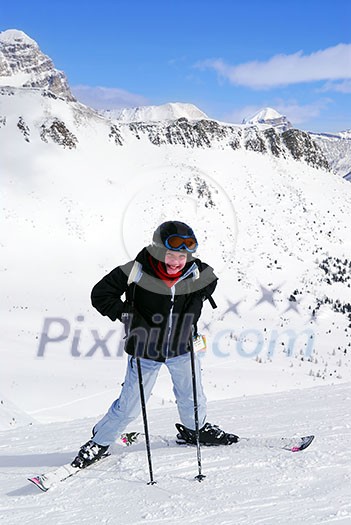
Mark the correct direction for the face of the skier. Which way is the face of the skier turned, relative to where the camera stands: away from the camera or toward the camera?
toward the camera

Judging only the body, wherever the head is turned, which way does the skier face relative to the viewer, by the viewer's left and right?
facing the viewer
